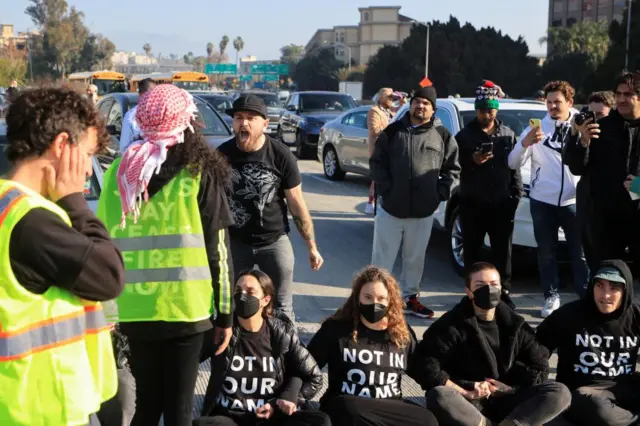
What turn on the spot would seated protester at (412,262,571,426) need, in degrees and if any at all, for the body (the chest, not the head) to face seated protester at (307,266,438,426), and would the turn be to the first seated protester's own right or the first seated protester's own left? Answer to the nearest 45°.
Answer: approximately 90° to the first seated protester's own right

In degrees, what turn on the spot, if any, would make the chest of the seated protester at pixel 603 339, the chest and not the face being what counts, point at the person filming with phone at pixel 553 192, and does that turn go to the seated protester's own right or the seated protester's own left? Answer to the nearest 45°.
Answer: approximately 180°

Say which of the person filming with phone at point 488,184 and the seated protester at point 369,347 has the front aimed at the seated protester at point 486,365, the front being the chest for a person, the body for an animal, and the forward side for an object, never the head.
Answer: the person filming with phone

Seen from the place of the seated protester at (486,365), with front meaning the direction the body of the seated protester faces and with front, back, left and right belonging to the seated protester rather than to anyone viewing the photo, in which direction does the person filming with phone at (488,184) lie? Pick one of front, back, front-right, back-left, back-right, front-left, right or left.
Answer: back

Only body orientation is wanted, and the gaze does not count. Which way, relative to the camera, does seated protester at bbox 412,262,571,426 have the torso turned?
toward the camera

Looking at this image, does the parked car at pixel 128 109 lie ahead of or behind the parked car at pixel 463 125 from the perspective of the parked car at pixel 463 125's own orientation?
behind

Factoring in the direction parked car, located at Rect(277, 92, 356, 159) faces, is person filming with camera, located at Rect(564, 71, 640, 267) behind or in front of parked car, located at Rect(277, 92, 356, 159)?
in front

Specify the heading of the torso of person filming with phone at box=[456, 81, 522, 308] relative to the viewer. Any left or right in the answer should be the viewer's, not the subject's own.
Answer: facing the viewer

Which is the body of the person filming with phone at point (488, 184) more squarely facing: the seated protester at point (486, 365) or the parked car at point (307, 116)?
the seated protester

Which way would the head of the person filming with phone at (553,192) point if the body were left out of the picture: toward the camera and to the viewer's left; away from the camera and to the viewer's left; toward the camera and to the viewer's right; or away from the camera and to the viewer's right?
toward the camera and to the viewer's left

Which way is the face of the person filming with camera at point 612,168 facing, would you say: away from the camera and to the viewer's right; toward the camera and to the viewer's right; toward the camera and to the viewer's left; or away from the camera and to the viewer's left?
toward the camera and to the viewer's left

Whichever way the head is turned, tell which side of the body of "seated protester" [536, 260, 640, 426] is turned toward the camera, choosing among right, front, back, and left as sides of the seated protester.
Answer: front

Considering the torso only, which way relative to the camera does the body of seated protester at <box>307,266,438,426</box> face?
toward the camera

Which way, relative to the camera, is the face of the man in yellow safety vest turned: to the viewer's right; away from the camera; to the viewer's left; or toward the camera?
to the viewer's right

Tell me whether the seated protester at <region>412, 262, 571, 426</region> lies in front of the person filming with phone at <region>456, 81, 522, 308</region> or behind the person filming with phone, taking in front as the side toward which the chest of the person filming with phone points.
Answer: in front

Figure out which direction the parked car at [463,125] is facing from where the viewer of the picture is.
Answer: facing the viewer and to the right of the viewer

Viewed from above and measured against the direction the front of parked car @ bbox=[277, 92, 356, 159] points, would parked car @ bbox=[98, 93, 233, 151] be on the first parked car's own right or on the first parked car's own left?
on the first parked car's own right
